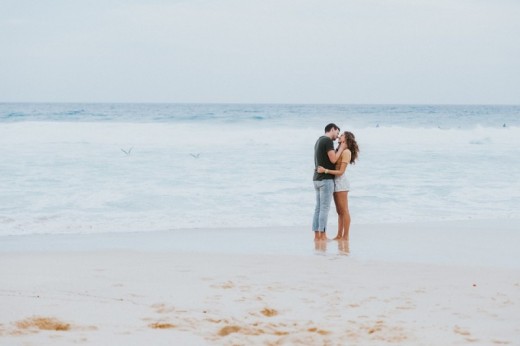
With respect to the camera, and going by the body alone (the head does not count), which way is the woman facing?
to the viewer's left

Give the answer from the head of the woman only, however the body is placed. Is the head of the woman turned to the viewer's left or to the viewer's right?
to the viewer's left
